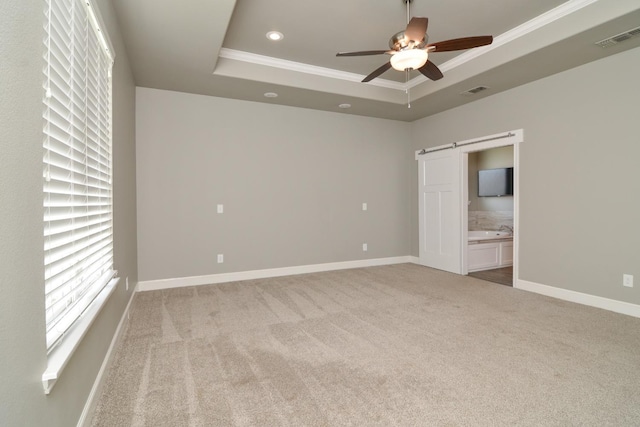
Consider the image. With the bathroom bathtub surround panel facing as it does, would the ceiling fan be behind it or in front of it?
in front

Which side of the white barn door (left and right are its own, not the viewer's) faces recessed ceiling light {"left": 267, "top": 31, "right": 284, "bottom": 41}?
front

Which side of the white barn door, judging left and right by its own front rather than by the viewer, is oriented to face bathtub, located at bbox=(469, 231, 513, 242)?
back

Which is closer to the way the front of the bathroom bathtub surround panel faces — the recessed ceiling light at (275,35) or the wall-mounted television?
the recessed ceiling light

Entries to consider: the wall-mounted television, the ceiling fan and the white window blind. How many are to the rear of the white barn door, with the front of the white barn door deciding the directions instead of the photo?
1

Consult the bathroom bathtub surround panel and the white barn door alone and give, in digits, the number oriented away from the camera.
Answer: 0

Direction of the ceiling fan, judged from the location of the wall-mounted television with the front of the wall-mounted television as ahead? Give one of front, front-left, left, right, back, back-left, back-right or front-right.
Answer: front-left

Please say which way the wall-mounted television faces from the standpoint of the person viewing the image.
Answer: facing the viewer and to the left of the viewer

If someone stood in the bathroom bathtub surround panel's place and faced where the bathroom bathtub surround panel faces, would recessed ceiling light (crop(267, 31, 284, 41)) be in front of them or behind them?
in front

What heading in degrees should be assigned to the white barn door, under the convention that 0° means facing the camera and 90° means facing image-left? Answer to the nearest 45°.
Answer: approximately 45°

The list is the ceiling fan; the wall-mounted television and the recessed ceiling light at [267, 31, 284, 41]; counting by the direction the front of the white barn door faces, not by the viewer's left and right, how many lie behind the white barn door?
1

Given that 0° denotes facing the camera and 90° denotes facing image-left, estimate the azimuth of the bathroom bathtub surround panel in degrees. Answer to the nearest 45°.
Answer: approximately 45°
